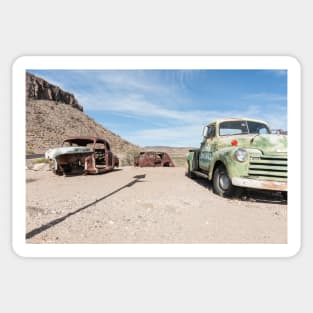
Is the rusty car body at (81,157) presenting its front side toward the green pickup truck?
no

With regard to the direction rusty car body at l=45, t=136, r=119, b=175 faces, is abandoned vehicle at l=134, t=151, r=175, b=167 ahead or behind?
behind

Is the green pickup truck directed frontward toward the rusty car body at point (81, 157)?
no

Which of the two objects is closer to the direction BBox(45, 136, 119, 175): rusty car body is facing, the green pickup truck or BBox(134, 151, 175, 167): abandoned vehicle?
the green pickup truck

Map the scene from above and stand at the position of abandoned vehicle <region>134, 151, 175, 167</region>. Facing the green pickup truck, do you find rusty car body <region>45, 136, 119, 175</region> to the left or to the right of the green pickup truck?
right

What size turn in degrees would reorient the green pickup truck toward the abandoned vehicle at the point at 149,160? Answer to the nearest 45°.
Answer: approximately 180°

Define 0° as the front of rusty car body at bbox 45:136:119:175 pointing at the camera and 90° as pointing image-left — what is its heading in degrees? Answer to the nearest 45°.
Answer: approximately 45°

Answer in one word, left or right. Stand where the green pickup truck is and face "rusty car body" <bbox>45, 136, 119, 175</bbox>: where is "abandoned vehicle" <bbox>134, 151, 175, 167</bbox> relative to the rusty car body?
right

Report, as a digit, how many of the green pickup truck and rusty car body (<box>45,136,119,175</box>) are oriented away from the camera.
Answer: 0
